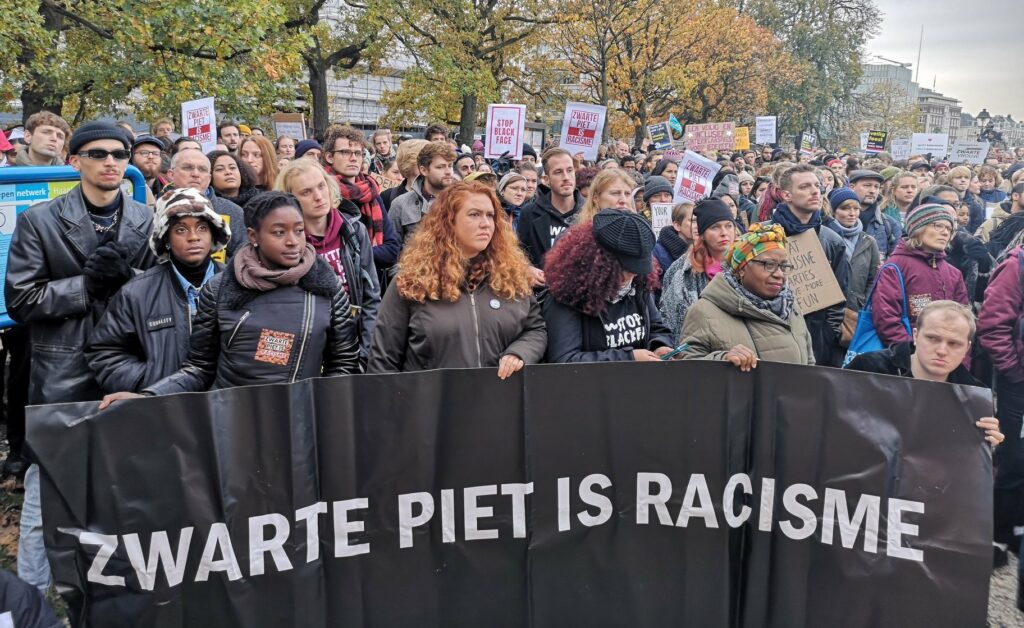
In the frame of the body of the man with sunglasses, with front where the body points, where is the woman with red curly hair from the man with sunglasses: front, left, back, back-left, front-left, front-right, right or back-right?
front

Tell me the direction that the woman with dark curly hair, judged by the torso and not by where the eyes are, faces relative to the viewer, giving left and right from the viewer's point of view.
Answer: facing the viewer and to the right of the viewer

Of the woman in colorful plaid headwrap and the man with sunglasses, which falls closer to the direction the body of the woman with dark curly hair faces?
the woman in colorful plaid headwrap

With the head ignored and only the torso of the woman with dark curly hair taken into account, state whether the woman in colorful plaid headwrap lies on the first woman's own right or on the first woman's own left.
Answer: on the first woman's own left

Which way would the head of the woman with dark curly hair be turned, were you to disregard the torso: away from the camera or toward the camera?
toward the camera

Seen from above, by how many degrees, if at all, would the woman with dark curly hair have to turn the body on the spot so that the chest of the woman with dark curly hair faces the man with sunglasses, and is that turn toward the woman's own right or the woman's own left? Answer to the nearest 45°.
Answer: approximately 135° to the woman's own right

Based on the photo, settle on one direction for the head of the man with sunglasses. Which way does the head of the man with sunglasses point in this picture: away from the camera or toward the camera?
toward the camera

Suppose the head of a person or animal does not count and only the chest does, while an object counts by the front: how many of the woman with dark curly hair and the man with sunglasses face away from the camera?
0

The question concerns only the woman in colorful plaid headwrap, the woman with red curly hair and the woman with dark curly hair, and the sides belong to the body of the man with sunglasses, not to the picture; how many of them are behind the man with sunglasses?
0

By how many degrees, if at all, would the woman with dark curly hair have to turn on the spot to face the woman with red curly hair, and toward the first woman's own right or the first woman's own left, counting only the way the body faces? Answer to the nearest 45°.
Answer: approximately 135° to the first woman's own right
